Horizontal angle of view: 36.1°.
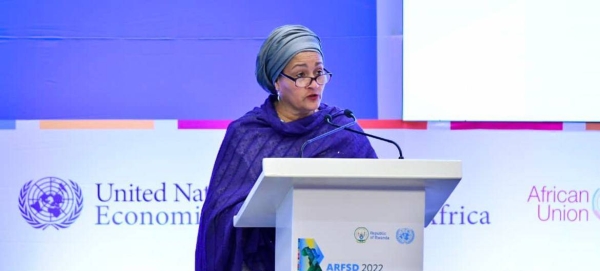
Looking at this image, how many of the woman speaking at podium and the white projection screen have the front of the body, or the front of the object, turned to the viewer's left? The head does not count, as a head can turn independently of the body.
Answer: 0

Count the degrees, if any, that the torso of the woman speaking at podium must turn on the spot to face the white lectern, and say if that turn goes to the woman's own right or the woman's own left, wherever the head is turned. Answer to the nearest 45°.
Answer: approximately 45° to the woman's own right

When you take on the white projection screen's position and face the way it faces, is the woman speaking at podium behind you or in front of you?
in front

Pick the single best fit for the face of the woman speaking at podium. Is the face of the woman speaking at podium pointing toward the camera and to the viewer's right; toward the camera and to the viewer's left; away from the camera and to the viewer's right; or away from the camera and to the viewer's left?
toward the camera and to the viewer's right

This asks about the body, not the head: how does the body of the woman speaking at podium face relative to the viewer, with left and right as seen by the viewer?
facing the viewer and to the right of the viewer

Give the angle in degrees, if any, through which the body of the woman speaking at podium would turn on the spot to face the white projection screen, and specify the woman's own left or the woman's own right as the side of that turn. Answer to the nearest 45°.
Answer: approximately 90° to the woman's own left
